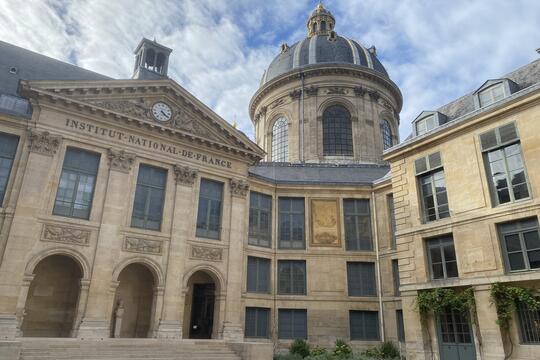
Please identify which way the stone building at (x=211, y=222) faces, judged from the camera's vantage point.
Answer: facing the viewer and to the right of the viewer
